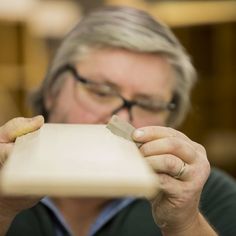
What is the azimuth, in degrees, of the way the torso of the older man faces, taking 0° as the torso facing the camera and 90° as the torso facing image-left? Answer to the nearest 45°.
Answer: approximately 0°
